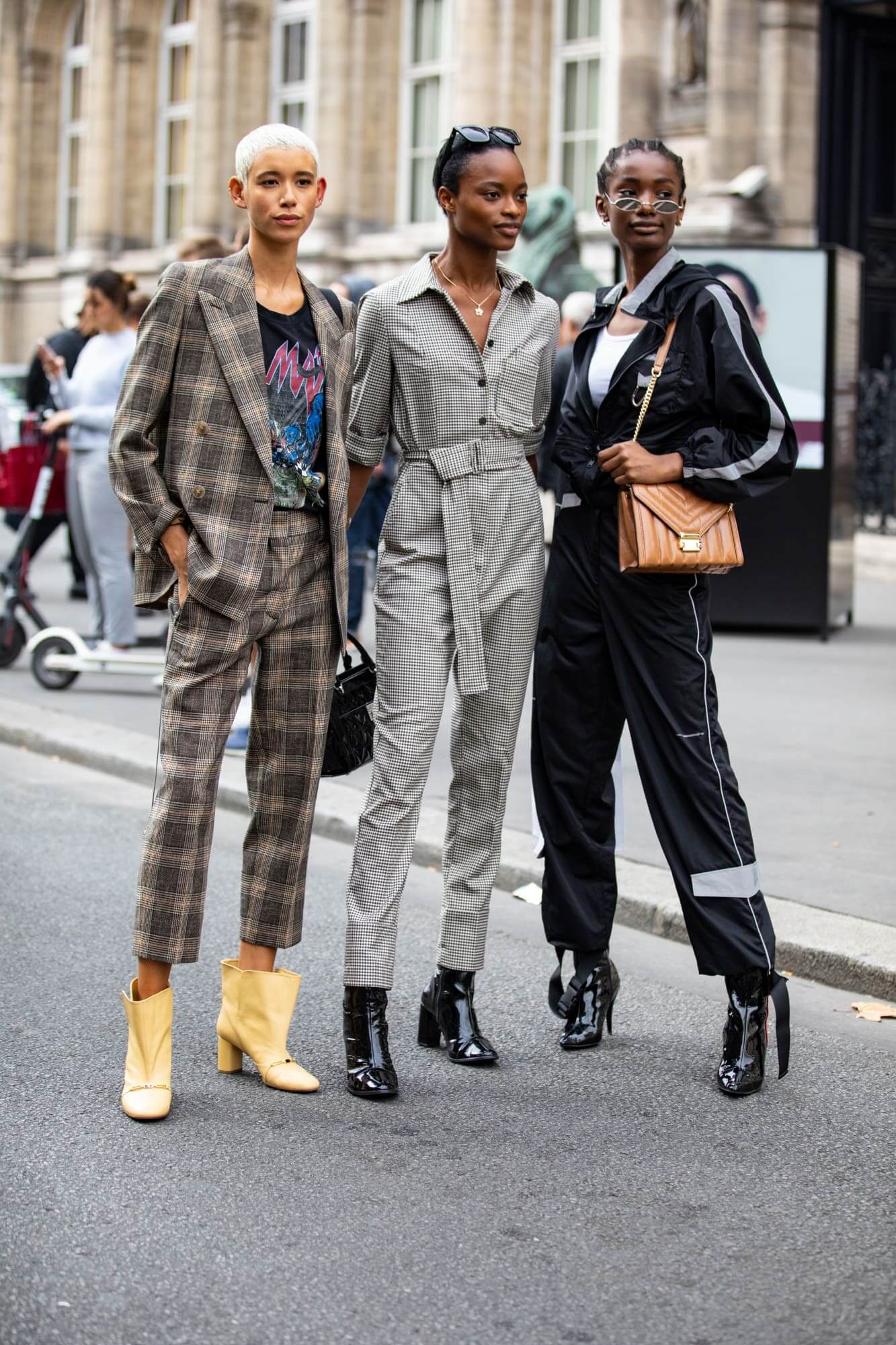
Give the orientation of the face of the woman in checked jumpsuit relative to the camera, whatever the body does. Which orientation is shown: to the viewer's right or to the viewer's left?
to the viewer's right

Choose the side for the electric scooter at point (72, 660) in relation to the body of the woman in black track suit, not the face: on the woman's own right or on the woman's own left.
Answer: on the woman's own right

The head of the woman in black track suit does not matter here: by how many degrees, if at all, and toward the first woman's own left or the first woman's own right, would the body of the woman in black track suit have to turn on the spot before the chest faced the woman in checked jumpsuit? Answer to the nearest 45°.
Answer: approximately 45° to the first woman's own right
